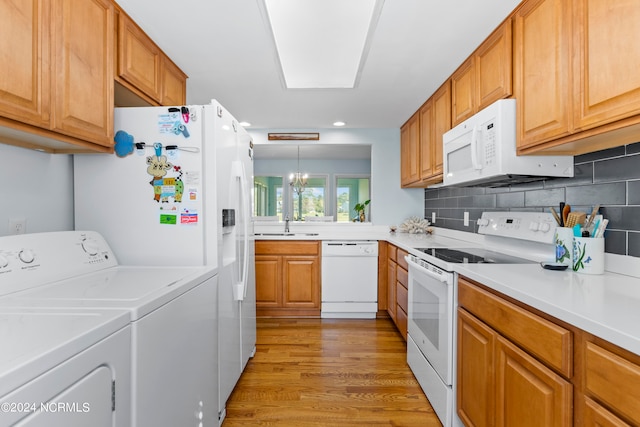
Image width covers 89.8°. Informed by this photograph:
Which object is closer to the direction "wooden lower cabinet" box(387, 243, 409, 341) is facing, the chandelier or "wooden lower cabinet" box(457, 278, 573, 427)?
the chandelier

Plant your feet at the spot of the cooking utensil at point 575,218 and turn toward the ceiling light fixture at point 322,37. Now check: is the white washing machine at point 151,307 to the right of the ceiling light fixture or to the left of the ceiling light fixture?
left

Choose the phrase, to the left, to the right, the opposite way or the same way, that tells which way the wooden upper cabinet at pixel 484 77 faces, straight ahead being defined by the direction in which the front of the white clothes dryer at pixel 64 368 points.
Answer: the opposite way

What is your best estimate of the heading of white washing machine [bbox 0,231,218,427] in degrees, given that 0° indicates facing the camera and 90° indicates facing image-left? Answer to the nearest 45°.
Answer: approximately 315°

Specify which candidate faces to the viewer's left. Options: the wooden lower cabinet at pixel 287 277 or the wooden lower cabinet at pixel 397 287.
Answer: the wooden lower cabinet at pixel 397 287

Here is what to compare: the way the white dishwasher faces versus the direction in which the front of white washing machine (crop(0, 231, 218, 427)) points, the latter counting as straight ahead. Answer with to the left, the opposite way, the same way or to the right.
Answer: to the right

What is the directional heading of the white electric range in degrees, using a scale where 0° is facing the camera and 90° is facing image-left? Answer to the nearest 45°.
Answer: approximately 45°

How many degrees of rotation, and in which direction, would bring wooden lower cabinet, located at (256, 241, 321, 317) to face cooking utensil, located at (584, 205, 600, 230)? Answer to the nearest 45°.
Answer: approximately 45° to its left

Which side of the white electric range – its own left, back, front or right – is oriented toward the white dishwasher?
right

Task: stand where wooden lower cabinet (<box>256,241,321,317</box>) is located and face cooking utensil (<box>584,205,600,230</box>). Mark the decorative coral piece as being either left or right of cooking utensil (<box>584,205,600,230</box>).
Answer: left
